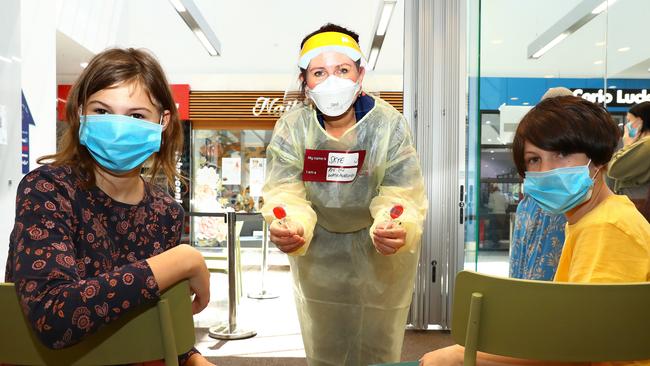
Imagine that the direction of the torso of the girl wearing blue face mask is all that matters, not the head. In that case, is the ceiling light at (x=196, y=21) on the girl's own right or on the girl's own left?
on the girl's own left

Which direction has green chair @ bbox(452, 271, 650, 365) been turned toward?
away from the camera

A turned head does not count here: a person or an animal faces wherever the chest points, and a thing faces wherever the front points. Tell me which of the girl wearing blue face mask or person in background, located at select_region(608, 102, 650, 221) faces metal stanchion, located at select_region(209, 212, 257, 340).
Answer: the person in background

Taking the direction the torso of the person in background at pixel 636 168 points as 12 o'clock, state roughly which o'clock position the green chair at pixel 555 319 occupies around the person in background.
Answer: The green chair is roughly at 9 o'clock from the person in background.

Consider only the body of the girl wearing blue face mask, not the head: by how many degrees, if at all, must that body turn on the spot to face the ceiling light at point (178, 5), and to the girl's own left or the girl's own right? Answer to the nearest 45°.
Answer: approximately 135° to the girl's own left

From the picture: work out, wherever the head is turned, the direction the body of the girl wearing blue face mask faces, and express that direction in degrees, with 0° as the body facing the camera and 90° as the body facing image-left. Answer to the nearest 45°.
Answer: approximately 315°

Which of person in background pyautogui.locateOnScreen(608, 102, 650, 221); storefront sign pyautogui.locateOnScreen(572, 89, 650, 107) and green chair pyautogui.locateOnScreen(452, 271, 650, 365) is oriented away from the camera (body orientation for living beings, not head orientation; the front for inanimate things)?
the green chair

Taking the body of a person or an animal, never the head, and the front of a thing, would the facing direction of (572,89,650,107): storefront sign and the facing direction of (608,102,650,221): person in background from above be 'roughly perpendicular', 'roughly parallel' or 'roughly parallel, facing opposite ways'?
roughly perpendicular

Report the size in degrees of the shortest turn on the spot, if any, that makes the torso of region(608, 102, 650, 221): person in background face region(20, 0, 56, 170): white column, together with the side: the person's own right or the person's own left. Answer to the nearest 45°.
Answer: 0° — they already face it

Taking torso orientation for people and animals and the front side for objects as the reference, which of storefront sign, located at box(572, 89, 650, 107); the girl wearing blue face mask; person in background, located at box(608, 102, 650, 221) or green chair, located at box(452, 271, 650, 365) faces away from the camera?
the green chair

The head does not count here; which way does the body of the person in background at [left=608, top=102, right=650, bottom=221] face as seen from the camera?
to the viewer's left
